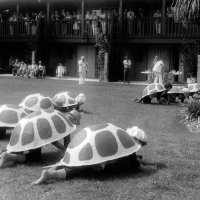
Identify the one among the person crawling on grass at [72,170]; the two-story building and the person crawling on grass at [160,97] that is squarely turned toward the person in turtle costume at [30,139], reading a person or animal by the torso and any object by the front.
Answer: the two-story building

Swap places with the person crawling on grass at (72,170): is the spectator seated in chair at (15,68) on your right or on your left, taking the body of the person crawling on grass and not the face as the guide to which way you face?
on your left

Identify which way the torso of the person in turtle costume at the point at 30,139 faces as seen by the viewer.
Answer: to the viewer's right

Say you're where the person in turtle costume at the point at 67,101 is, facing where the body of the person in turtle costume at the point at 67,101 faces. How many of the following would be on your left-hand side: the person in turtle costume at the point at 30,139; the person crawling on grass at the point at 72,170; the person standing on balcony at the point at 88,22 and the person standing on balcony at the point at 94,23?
2

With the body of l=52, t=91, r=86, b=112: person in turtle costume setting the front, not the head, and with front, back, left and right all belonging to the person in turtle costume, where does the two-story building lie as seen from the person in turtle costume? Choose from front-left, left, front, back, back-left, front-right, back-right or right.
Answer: left

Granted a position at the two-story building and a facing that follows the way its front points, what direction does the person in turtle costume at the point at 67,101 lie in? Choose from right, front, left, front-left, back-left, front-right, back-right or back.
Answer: front

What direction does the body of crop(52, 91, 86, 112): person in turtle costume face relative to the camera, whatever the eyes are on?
to the viewer's right

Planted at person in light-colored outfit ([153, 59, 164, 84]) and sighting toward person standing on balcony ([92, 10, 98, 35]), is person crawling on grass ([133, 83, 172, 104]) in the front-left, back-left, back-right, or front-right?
back-left

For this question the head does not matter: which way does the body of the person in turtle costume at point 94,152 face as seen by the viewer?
to the viewer's right

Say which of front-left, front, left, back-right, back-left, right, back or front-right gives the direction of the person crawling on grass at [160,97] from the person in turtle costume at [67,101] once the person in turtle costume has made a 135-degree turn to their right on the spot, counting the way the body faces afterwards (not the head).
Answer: back

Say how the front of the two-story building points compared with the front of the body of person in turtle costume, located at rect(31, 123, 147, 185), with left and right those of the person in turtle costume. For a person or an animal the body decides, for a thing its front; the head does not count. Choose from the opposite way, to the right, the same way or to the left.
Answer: to the right

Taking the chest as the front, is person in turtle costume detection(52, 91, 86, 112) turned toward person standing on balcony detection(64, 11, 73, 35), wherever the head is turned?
no

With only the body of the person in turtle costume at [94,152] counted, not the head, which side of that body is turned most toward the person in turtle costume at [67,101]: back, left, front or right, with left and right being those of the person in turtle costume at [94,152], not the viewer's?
left

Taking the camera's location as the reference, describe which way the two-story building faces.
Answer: facing the viewer

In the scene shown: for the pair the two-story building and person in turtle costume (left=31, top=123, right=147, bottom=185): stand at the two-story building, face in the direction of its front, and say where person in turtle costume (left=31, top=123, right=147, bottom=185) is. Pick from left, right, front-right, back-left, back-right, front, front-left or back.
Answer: front

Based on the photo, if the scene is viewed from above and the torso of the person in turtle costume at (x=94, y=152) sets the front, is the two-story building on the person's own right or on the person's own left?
on the person's own left

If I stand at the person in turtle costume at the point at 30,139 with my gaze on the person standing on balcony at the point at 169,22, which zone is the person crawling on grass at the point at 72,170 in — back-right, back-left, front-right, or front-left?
back-right

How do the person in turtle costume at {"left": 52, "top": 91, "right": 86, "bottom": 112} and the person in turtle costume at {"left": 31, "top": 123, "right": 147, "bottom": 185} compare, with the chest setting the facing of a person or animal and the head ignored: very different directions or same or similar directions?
same or similar directions
